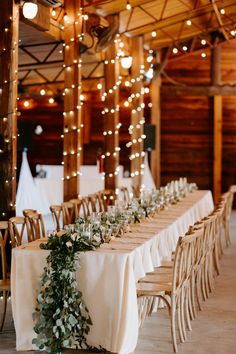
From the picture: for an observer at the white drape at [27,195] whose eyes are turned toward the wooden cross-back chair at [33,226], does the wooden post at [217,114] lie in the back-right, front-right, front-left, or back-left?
back-left

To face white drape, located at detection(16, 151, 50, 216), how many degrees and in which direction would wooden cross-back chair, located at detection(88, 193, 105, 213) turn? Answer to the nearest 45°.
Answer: approximately 180°

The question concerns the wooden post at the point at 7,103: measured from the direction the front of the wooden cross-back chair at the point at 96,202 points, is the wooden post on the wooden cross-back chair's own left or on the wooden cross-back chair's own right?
on the wooden cross-back chair's own right

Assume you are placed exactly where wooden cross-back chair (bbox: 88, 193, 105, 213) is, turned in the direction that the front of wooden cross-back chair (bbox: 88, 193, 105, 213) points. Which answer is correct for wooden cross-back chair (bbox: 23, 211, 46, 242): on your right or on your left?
on your right

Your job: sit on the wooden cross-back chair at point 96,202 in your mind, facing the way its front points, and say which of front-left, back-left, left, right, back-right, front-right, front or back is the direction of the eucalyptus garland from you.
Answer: front-right

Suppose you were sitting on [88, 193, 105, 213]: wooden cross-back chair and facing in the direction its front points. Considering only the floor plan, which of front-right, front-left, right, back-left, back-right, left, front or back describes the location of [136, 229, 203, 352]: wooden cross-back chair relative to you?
front-right

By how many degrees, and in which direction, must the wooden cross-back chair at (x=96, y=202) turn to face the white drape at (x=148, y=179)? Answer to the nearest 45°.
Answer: approximately 135° to its left

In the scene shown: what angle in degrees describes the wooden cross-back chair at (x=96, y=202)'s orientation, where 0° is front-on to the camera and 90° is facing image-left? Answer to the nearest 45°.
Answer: approximately 315°
